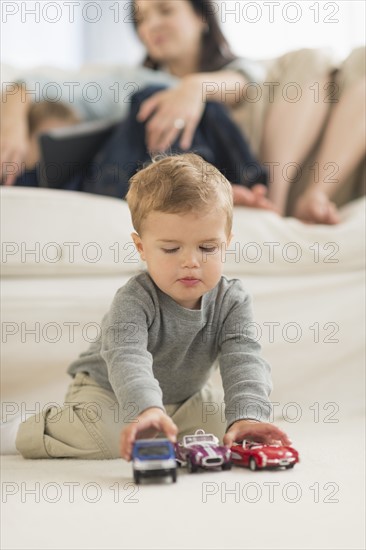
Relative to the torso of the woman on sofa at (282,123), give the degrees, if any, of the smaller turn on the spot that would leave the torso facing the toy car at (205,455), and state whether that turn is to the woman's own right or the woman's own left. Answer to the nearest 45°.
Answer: approximately 45° to the woman's own left

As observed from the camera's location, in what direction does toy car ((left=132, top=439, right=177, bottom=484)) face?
facing the viewer

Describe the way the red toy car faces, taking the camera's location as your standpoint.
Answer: facing the viewer and to the right of the viewer

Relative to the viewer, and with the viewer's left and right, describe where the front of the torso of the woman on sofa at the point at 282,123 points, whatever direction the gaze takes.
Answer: facing the viewer and to the left of the viewer

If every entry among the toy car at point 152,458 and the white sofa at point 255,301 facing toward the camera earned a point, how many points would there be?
2

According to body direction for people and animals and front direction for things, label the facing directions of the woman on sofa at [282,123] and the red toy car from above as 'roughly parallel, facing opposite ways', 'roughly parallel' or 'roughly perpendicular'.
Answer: roughly perpendicular
